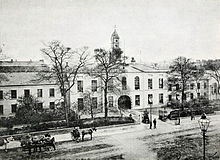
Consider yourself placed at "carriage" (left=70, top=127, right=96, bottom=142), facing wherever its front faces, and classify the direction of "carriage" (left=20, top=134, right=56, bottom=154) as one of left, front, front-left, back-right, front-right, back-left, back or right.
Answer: back-right

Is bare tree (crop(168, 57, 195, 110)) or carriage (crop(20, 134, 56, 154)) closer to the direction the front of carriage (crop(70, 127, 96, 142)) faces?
the bare tree

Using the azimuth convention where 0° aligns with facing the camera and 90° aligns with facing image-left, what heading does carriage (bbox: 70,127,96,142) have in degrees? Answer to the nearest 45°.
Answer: approximately 270°

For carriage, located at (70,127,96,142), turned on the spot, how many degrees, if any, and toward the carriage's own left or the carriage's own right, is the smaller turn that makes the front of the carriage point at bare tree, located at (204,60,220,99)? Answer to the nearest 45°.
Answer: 0° — it already faces it
